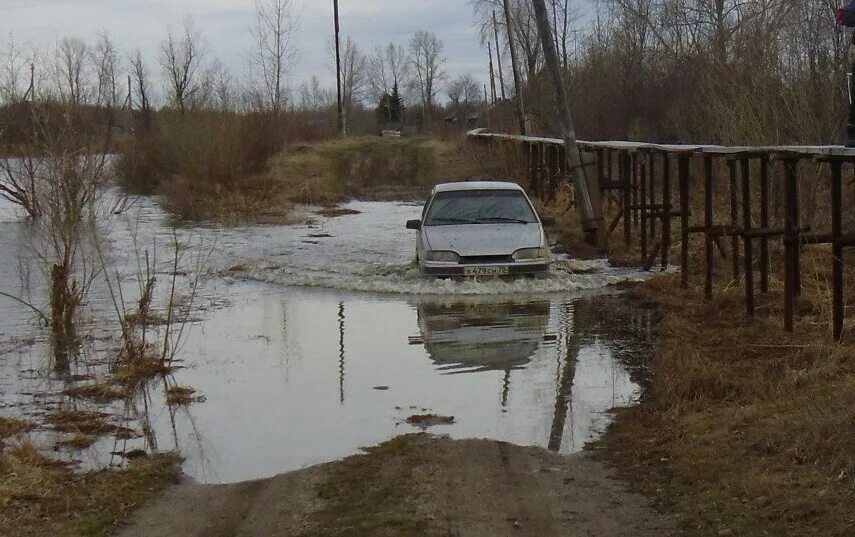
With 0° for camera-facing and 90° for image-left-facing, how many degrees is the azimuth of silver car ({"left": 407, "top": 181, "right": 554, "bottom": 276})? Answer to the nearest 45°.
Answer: approximately 0°

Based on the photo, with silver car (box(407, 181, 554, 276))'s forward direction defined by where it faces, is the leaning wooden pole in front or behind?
behind

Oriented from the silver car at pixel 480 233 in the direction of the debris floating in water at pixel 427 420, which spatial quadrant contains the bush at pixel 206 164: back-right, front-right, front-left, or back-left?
back-right

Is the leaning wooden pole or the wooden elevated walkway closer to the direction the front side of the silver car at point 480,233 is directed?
the wooden elevated walkway

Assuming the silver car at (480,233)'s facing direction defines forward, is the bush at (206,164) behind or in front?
behind

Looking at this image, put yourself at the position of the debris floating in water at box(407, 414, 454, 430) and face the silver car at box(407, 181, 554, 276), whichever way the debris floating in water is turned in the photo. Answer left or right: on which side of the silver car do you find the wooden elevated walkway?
right

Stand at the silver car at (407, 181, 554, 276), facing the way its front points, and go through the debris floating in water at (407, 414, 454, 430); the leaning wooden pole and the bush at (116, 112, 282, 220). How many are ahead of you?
1

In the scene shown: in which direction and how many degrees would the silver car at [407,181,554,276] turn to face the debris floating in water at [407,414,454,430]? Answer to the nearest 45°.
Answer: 0° — it already faces it
